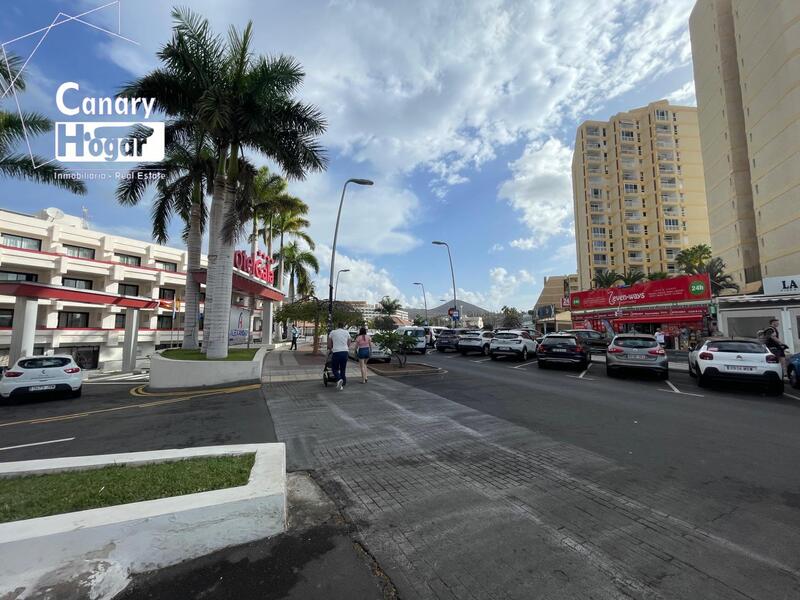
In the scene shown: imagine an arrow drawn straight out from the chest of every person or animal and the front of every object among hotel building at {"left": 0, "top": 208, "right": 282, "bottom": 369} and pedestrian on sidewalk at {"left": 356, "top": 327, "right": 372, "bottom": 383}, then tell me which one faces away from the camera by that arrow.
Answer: the pedestrian on sidewalk

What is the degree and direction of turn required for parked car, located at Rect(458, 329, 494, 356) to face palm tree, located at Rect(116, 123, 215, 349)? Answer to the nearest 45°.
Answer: approximately 180°

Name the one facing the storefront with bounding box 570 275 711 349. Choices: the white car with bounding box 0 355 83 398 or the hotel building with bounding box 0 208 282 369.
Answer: the hotel building

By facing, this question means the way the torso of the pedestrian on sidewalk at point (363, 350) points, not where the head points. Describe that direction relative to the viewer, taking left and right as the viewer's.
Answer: facing away from the viewer

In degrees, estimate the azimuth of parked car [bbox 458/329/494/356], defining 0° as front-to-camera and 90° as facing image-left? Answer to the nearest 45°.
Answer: approximately 225°

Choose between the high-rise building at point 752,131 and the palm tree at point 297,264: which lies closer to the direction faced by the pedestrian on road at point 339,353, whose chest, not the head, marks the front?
the palm tree

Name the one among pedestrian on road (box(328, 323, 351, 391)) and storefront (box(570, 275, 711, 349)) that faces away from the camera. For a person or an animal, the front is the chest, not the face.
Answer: the pedestrian on road

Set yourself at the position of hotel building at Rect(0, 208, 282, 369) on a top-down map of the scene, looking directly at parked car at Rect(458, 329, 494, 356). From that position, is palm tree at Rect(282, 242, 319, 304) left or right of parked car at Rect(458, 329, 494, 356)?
left

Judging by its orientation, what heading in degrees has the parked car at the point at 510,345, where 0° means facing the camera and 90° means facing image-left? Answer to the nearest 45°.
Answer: approximately 225°

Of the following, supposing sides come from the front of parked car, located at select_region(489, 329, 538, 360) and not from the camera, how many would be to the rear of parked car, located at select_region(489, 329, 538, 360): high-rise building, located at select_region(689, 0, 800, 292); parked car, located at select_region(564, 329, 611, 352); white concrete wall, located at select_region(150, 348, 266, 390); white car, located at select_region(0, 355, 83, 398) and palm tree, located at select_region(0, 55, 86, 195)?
3
